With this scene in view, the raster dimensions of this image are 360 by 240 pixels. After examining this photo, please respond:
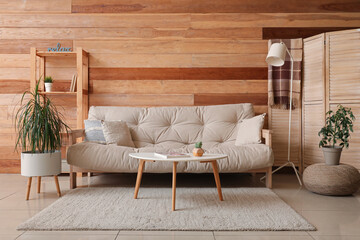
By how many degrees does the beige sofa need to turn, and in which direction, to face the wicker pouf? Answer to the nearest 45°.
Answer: approximately 45° to its left

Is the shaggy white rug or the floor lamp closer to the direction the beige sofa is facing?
the shaggy white rug

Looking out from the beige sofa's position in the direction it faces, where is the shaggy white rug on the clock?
The shaggy white rug is roughly at 12 o'clock from the beige sofa.

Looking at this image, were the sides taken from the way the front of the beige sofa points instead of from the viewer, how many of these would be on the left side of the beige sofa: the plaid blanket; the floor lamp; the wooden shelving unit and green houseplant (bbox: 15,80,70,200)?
2

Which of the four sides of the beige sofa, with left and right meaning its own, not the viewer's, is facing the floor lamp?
left

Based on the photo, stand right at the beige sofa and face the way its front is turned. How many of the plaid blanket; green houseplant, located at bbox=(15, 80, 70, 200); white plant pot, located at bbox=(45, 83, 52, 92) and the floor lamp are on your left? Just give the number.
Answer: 2

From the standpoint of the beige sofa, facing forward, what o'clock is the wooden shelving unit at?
The wooden shelving unit is roughly at 3 o'clock from the beige sofa.

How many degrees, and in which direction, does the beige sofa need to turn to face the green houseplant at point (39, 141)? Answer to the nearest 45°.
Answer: approximately 45° to its right

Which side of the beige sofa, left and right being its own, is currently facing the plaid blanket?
left

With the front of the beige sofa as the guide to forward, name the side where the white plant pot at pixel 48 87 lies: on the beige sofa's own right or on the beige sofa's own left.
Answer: on the beige sofa's own right

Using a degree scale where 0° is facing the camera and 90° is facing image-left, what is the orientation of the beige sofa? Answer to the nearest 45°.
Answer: approximately 0°

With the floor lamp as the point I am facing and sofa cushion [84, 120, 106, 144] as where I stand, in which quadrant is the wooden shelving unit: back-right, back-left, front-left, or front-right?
back-left
